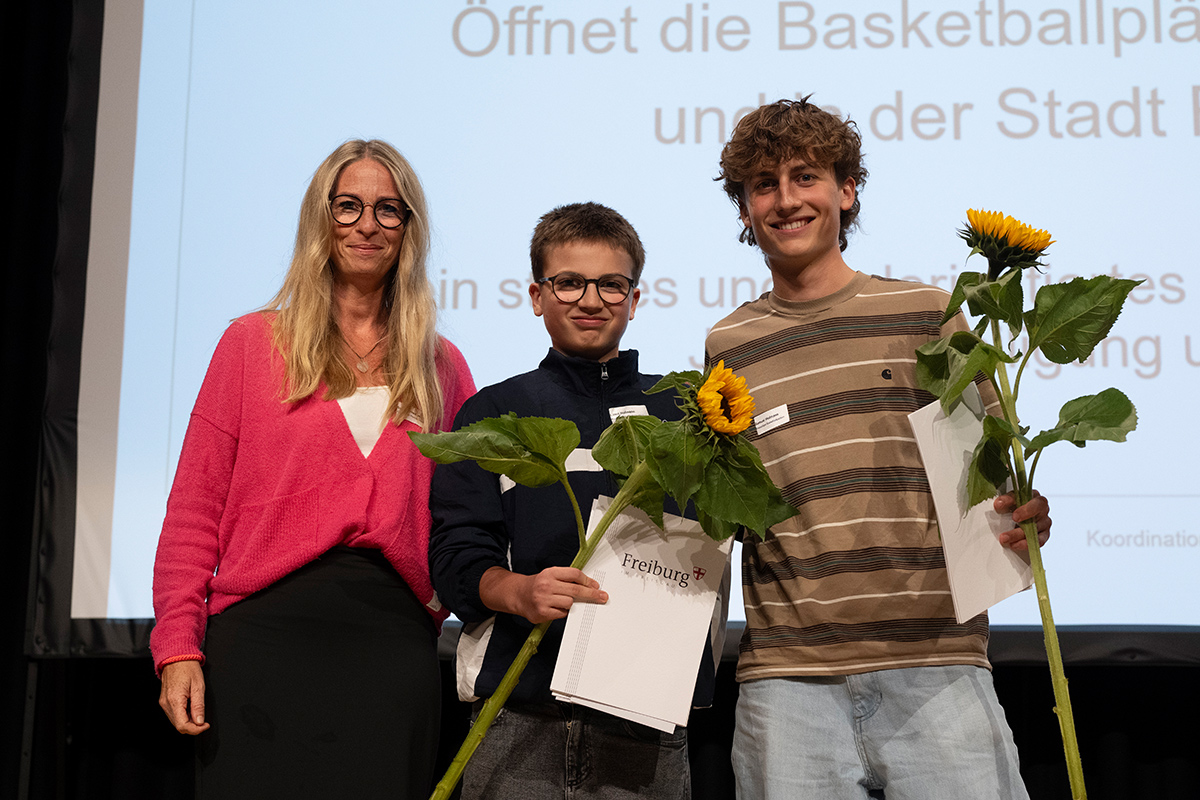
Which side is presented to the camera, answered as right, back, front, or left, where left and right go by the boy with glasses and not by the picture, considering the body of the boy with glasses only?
front

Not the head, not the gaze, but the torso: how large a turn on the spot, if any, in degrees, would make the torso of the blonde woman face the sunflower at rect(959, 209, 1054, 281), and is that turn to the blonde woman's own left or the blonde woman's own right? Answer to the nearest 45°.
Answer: approximately 45° to the blonde woman's own left

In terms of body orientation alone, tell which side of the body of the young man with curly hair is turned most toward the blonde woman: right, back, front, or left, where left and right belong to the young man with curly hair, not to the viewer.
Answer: right

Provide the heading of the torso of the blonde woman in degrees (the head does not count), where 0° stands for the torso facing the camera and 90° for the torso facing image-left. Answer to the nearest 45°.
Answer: approximately 0°

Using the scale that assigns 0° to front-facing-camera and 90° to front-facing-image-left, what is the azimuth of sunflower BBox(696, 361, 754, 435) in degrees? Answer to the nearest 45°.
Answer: approximately 315°

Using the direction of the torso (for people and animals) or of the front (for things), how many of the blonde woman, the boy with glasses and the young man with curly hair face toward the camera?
3

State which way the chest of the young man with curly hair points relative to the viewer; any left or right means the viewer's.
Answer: facing the viewer

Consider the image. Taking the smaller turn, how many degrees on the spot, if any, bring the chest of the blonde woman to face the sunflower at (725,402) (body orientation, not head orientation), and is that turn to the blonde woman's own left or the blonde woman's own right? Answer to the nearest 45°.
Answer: approximately 45° to the blonde woman's own left

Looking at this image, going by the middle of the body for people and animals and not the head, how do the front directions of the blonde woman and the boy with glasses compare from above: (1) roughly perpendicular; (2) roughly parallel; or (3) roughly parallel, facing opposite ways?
roughly parallel
